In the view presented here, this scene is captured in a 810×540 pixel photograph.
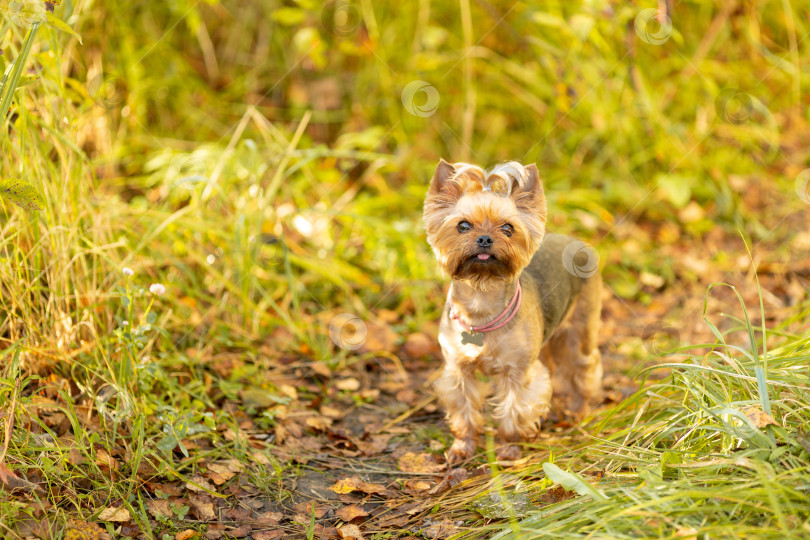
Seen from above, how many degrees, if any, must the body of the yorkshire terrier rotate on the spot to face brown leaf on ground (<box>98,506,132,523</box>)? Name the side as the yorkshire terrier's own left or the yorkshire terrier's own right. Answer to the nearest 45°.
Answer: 0° — it already faces it

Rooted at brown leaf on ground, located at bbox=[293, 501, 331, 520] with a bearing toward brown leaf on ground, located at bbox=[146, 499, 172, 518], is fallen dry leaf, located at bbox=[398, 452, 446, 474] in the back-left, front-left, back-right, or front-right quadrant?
back-right

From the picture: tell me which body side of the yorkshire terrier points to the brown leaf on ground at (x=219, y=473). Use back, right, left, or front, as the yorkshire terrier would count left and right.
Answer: front

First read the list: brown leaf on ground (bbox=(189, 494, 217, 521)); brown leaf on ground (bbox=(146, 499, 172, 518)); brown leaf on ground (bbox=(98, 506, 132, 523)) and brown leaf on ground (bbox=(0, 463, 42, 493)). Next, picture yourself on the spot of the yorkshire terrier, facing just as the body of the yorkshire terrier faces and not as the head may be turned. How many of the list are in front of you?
4

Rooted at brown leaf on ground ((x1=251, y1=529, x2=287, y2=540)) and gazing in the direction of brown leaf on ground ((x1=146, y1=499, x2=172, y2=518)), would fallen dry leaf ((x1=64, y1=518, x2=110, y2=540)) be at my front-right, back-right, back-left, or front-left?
front-left

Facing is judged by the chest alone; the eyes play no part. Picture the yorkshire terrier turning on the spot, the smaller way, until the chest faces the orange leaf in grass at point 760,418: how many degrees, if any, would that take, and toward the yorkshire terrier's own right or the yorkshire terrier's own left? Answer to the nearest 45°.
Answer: approximately 90° to the yorkshire terrier's own left

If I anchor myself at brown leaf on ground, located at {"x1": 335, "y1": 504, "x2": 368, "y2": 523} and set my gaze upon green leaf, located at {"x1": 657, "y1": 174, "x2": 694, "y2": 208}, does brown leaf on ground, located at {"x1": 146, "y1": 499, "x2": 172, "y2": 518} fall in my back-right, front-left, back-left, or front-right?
back-left

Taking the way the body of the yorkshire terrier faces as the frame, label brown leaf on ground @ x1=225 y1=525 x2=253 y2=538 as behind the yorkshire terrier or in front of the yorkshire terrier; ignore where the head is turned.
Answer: in front
